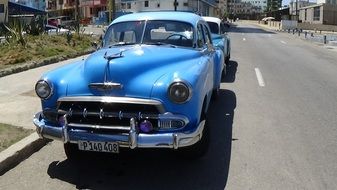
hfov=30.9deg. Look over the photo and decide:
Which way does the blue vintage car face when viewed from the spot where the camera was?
facing the viewer and to the left of the viewer
